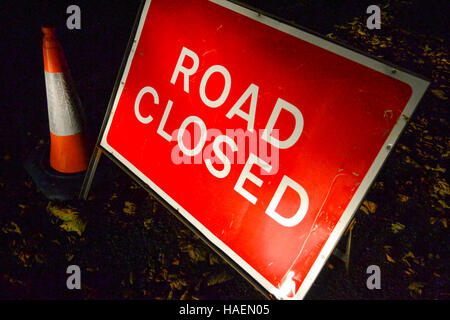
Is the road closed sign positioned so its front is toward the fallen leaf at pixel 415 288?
no

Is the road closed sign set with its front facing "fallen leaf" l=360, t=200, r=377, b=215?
no

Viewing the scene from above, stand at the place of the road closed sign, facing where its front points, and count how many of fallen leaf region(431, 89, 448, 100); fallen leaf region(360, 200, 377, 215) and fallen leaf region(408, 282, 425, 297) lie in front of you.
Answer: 0

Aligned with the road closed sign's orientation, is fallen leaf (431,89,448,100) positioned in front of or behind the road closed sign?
behind

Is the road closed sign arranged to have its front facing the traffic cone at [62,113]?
no

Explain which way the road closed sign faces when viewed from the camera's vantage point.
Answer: facing the viewer and to the left of the viewer

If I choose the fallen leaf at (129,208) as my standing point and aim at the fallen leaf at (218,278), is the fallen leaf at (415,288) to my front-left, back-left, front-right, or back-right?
front-left

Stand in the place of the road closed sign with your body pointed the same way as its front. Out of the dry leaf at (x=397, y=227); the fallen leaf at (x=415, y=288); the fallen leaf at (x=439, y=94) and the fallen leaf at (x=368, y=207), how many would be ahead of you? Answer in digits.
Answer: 0

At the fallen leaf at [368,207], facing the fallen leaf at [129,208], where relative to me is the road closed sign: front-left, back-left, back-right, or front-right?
front-left

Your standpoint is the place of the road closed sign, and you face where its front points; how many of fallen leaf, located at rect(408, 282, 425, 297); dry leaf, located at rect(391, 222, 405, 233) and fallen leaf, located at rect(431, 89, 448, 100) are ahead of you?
0
